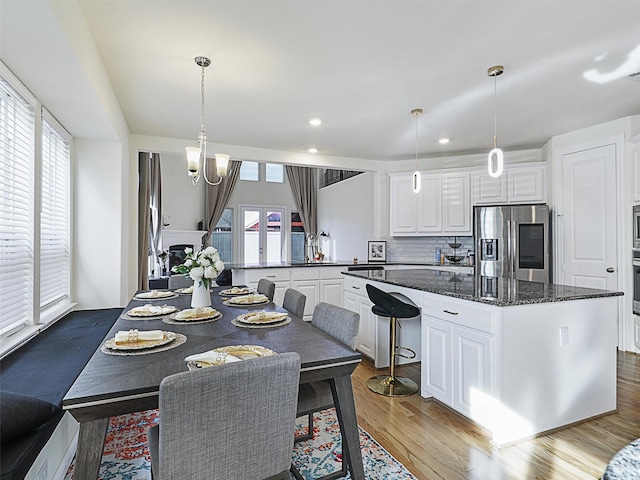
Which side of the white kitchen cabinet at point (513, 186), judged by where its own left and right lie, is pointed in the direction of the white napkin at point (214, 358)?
front

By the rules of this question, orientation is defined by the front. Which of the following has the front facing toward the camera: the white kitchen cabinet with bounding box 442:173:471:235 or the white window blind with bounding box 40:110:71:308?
the white kitchen cabinet

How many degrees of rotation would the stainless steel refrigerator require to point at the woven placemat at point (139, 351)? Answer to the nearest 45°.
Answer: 0° — it already faces it

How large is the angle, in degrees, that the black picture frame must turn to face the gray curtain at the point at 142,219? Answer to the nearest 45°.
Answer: approximately 45° to its right

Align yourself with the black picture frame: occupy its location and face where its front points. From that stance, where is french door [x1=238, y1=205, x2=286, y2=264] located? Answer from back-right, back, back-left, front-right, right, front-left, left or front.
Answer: back-right

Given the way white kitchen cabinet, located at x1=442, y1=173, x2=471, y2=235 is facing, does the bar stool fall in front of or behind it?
in front

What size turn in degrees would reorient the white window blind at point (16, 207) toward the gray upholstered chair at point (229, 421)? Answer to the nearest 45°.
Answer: approximately 90° to its right

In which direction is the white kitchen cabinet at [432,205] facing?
toward the camera

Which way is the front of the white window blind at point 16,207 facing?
to the viewer's right

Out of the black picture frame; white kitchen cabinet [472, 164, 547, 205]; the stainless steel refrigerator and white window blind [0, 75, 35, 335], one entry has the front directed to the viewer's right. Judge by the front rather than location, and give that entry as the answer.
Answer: the white window blind

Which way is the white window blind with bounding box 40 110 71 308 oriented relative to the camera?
to the viewer's right

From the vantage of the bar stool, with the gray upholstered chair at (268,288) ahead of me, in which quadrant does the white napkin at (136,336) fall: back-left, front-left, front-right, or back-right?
front-left

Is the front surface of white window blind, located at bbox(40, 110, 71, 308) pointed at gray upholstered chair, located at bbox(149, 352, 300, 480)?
no

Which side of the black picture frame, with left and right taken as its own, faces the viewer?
front
